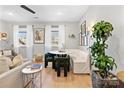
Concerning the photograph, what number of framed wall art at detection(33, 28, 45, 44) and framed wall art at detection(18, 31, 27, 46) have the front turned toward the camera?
2

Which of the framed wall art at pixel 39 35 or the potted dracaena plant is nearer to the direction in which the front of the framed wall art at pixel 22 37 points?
the potted dracaena plant

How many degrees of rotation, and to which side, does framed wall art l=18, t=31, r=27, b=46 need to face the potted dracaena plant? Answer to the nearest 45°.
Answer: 0° — it already faces it

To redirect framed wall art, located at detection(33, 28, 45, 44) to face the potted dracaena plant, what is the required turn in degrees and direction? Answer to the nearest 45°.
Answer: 0° — it already faces it

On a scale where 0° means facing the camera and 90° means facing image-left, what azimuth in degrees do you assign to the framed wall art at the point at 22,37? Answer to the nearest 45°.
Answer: approximately 0°

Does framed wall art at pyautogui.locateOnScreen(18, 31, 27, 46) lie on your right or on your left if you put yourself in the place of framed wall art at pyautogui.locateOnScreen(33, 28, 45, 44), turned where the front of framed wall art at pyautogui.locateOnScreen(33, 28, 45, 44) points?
on your right

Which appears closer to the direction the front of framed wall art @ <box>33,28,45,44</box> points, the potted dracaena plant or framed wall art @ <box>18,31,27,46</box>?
the potted dracaena plant

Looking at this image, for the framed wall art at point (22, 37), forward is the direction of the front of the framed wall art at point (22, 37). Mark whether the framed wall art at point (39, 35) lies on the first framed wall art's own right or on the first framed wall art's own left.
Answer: on the first framed wall art's own left
